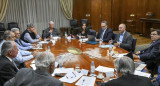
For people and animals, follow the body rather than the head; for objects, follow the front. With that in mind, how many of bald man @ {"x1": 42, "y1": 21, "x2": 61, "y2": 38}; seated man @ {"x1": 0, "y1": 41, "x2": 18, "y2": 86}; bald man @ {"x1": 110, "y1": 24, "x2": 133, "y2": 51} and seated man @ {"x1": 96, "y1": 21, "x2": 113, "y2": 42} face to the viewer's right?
1

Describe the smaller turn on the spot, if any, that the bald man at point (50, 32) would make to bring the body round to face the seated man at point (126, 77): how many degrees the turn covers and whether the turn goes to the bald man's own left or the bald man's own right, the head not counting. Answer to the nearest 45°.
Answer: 0° — they already face them

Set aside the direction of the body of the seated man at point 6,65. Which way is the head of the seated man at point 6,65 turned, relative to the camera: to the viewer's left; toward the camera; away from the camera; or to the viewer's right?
to the viewer's right

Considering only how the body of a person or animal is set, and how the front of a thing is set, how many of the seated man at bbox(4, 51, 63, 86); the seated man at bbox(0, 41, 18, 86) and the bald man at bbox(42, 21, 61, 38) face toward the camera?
1

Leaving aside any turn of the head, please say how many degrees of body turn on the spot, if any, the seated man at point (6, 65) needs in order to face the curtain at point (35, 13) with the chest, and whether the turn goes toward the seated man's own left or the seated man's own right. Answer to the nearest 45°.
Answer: approximately 90° to the seated man's own left

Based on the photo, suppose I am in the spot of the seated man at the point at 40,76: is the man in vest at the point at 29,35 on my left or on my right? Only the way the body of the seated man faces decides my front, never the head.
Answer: on my left

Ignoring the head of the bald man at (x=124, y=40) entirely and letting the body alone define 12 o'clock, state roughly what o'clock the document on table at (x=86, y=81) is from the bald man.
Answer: The document on table is roughly at 11 o'clock from the bald man.

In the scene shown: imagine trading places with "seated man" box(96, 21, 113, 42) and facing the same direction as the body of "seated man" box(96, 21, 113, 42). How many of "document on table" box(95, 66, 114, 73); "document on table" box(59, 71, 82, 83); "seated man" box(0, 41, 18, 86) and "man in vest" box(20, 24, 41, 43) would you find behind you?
0

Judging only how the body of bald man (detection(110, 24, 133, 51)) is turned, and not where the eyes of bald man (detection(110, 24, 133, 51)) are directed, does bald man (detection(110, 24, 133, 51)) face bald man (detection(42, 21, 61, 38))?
no

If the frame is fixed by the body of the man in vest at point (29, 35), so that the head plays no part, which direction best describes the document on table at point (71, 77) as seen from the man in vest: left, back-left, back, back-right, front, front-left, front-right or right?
front-right

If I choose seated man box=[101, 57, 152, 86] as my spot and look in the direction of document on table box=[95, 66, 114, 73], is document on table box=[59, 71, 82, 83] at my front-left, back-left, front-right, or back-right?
front-left

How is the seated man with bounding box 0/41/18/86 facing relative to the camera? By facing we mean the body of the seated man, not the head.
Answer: to the viewer's right

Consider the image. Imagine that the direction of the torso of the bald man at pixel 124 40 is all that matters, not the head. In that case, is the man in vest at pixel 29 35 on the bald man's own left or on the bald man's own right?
on the bald man's own right

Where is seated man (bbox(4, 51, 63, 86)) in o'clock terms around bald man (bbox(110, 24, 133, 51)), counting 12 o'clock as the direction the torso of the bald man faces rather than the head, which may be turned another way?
The seated man is roughly at 11 o'clock from the bald man.

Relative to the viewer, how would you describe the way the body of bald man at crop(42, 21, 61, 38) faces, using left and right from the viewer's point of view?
facing the viewer

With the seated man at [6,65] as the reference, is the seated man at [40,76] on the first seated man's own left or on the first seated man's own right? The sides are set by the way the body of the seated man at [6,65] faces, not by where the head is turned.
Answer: on the first seated man's own right

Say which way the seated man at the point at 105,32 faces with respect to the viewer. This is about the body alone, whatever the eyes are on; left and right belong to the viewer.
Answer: facing the viewer and to the left of the viewer

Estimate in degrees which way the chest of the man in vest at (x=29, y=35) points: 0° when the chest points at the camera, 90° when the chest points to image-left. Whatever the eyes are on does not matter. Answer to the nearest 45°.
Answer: approximately 315°

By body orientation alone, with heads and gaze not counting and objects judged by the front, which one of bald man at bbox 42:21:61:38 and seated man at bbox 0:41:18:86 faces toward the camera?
the bald man
